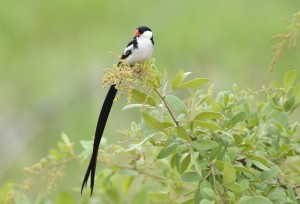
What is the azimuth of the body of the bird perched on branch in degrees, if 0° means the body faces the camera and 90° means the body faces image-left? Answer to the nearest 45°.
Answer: approximately 315°
